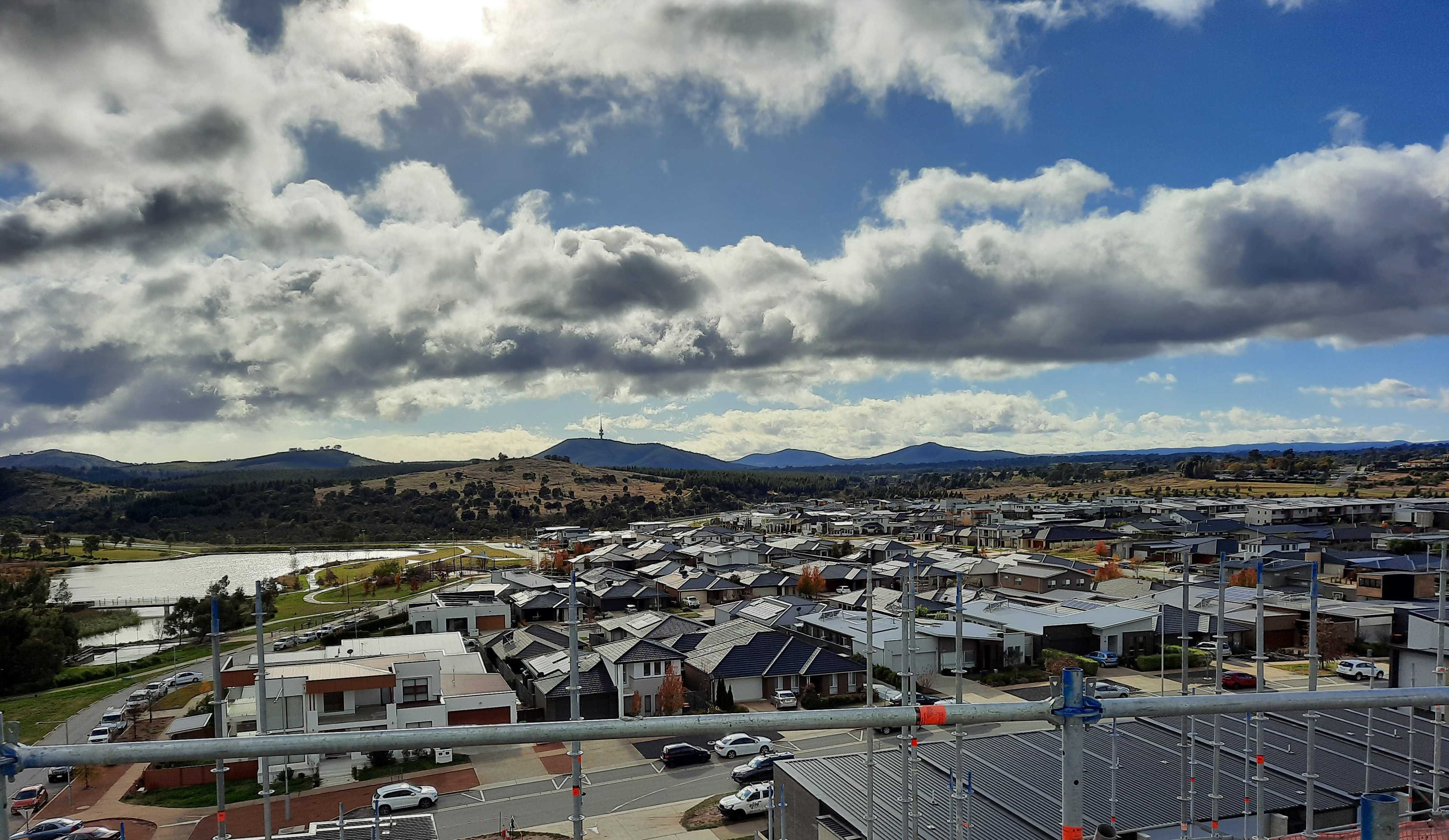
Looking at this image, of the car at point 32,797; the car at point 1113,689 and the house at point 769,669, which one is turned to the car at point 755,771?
the house

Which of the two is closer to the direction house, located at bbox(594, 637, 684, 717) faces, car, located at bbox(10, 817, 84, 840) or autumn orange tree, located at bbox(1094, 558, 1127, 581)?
the car

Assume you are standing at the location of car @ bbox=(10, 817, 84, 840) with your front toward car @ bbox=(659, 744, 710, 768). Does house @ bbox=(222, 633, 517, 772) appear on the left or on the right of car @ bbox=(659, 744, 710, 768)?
left

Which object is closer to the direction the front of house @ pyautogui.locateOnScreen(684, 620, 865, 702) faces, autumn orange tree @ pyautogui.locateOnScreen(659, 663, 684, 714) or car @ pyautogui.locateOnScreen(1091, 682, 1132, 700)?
the autumn orange tree

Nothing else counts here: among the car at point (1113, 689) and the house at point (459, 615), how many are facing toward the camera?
1

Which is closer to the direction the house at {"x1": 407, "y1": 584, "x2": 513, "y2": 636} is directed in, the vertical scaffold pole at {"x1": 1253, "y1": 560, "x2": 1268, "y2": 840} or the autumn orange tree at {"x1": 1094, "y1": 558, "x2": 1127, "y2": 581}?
the vertical scaffold pole

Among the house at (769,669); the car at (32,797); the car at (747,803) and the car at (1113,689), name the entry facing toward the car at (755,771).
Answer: the house
